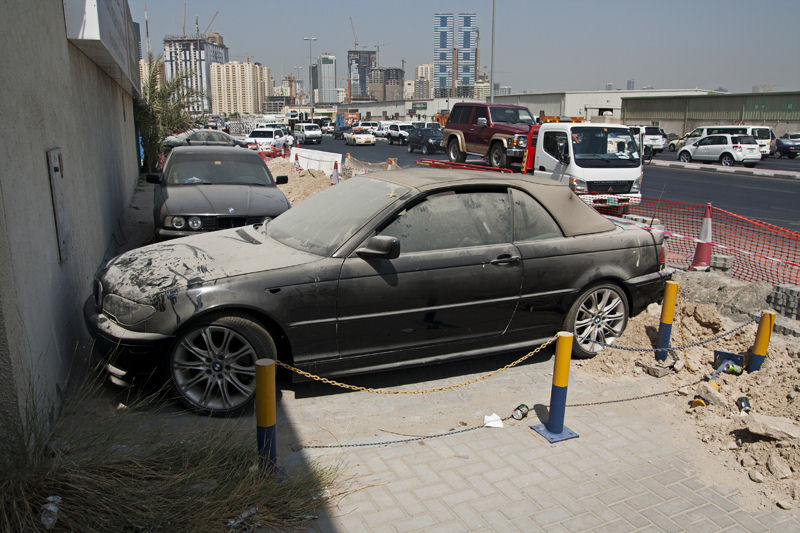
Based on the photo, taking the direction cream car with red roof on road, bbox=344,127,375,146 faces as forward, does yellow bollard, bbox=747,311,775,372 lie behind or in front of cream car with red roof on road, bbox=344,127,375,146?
in front

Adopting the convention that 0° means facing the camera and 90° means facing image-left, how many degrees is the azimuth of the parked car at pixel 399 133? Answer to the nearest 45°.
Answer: approximately 315°

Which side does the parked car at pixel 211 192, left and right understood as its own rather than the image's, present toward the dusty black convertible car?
front

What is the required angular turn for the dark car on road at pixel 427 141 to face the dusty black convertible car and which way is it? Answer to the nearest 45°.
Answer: approximately 45° to its right

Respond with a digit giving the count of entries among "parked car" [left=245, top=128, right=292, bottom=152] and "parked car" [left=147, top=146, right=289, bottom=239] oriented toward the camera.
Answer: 2

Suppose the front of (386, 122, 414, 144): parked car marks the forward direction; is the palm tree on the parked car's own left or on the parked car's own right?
on the parked car's own right

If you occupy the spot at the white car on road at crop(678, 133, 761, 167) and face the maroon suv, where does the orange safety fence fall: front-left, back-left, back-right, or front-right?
front-left

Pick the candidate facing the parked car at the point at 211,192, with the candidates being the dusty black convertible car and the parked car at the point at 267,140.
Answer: the parked car at the point at 267,140

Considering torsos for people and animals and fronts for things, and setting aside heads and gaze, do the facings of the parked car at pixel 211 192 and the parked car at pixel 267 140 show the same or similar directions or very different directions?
same or similar directions

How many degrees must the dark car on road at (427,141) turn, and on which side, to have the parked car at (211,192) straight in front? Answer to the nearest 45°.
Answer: approximately 45° to its right

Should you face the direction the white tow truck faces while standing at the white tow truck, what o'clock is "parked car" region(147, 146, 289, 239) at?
The parked car is roughly at 3 o'clock from the white tow truck.

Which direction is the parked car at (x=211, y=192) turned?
toward the camera

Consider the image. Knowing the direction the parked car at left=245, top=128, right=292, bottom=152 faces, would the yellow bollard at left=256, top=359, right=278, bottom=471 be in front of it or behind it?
in front
